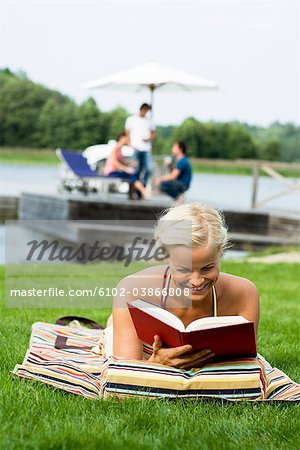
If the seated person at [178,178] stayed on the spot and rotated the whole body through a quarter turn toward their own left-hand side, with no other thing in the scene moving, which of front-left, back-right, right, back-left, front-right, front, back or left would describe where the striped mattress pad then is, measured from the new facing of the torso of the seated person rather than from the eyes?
front

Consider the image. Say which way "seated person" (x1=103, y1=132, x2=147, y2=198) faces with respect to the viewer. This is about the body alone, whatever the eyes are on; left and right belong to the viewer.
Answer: facing to the right of the viewer

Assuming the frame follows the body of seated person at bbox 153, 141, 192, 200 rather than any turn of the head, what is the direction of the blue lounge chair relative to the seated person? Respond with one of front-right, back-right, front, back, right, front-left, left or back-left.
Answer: front-right

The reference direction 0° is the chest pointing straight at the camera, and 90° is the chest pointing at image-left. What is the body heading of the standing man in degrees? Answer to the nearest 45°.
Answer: approximately 315°

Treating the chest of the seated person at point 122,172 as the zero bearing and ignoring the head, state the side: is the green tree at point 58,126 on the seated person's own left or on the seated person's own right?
on the seated person's own left

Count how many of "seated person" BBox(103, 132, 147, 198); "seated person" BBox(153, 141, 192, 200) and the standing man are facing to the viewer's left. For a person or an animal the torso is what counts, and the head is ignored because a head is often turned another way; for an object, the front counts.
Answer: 1

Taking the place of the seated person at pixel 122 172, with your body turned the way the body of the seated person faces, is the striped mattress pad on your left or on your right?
on your right

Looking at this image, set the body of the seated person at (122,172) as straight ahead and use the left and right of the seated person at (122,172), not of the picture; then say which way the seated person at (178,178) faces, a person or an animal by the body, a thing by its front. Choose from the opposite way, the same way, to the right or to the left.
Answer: the opposite way

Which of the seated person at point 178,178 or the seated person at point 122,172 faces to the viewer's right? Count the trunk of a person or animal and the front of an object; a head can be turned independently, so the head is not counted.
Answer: the seated person at point 122,172

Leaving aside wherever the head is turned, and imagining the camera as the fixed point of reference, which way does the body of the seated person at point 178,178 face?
to the viewer's left

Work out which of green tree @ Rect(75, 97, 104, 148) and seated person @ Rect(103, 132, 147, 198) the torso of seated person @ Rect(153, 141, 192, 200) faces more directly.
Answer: the seated person

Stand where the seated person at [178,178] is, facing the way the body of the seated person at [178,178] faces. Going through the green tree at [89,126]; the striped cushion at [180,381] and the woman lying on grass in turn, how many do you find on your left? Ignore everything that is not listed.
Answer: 2
